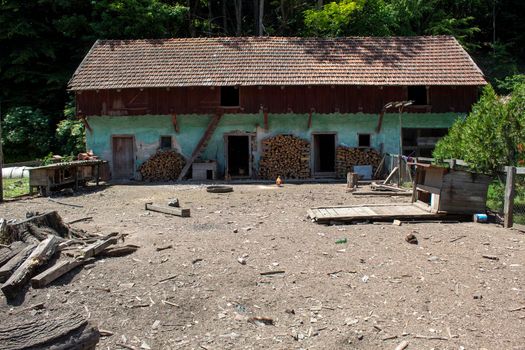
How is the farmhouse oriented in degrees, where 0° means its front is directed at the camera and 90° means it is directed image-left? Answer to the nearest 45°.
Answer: approximately 0°

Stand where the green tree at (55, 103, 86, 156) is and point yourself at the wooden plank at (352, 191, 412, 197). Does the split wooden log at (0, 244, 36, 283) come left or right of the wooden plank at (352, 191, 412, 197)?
right

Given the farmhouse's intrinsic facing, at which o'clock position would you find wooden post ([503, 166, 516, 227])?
The wooden post is roughly at 11 o'clock from the farmhouse.

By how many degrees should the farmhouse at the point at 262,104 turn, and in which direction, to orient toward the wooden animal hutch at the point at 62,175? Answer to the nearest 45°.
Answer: approximately 45° to its right

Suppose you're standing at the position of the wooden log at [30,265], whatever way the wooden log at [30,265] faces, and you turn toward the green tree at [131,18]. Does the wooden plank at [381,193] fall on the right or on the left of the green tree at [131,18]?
right

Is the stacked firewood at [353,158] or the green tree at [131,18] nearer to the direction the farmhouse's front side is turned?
the stacked firewood

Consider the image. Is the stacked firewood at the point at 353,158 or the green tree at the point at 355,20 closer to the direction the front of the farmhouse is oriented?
the stacked firewood

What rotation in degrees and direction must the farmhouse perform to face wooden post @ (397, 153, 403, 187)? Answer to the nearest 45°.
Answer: approximately 45° to its left

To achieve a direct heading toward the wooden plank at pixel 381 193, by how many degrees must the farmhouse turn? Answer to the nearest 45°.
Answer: approximately 45° to its left

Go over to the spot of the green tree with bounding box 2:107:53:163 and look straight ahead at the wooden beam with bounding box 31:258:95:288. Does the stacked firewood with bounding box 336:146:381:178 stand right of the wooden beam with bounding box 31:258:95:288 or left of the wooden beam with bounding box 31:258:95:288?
left
